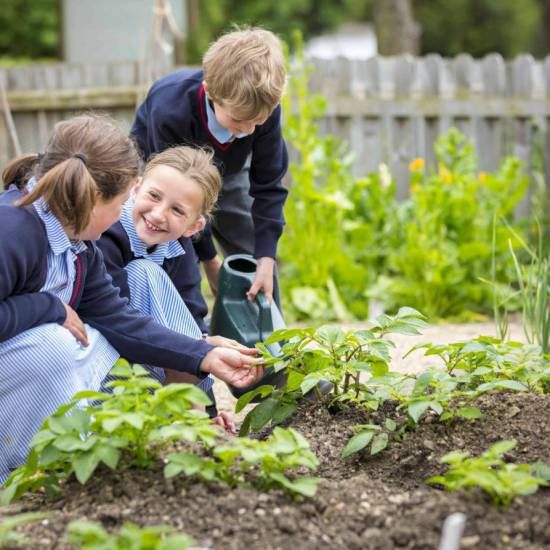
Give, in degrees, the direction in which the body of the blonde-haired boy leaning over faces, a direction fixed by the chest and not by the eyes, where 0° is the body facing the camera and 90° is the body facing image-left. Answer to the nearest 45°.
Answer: approximately 315°

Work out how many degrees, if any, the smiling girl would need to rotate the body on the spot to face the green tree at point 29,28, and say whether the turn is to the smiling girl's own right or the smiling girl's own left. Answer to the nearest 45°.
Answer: approximately 180°

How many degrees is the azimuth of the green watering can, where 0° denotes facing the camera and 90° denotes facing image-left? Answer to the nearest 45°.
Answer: approximately 315°

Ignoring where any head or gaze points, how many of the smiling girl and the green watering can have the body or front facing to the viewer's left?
0

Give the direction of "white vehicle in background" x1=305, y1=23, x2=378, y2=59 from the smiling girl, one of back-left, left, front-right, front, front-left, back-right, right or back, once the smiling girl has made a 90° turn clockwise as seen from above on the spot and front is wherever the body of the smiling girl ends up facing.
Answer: right

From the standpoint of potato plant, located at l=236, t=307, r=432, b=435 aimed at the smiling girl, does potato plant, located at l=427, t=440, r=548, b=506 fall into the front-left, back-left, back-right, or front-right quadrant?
back-left

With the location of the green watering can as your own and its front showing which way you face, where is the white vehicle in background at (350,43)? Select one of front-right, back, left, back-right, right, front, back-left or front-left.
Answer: back-left

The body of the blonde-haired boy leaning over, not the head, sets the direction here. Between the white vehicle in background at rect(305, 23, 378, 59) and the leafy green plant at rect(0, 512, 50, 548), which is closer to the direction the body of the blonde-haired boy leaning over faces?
the leafy green plant

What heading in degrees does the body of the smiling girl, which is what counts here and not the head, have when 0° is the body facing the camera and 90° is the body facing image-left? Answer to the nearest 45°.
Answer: approximately 0°

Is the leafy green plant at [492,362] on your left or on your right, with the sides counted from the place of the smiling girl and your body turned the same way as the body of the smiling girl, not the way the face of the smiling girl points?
on your left
